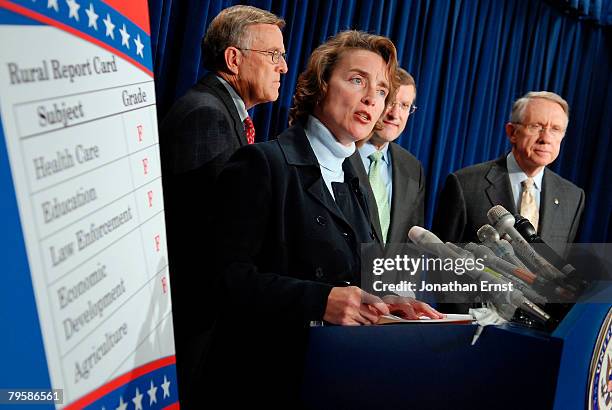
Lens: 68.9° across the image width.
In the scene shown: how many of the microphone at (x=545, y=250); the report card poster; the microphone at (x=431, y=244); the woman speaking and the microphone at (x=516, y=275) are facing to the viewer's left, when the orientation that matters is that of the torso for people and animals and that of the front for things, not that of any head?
3

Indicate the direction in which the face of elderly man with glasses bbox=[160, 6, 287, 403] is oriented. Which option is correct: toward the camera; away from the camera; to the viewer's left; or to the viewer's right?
to the viewer's right

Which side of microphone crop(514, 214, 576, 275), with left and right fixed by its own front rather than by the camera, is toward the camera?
left

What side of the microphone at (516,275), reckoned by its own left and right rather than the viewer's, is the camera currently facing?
left

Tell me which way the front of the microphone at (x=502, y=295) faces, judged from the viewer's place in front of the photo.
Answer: facing to the left of the viewer

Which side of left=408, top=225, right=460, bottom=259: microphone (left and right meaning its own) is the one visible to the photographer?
left

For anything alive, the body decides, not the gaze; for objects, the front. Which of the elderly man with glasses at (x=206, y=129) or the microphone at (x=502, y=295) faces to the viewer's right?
the elderly man with glasses

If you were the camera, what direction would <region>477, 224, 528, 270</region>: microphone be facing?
facing to the left of the viewer

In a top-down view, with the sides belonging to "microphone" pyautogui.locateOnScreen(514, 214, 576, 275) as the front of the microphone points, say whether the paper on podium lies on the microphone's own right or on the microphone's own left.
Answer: on the microphone's own left
